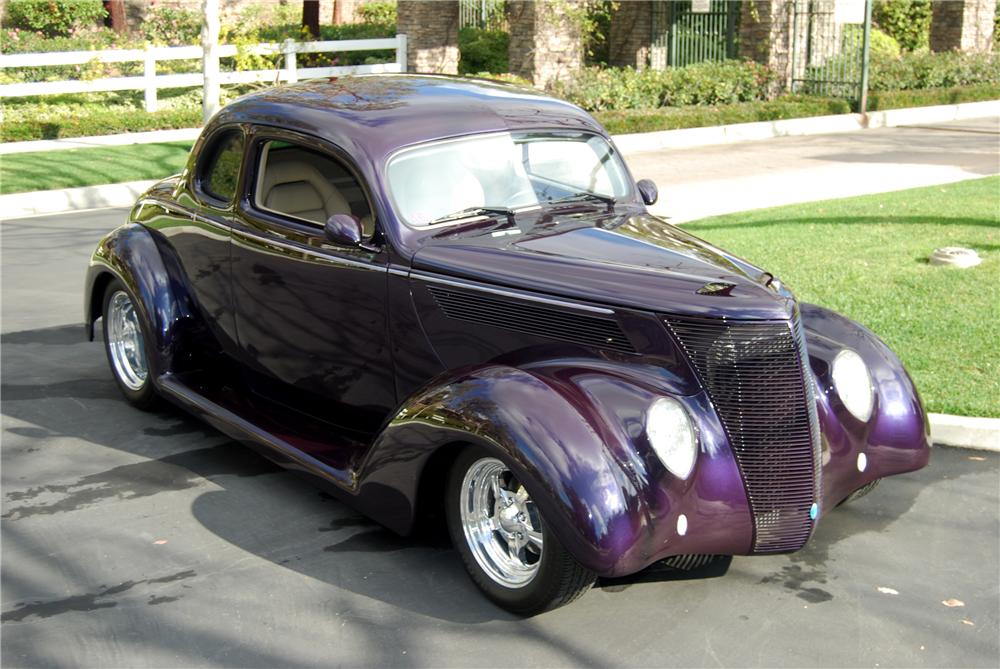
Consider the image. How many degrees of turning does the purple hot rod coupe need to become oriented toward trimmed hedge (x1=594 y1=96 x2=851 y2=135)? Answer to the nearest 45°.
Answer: approximately 135° to its left

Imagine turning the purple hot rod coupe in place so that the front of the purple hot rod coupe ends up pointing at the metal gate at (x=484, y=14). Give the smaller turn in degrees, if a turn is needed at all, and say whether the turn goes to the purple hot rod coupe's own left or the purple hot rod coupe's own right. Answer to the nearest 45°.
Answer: approximately 135° to the purple hot rod coupe's own left

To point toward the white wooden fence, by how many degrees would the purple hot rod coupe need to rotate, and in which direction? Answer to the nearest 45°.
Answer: approximately 135° to its left

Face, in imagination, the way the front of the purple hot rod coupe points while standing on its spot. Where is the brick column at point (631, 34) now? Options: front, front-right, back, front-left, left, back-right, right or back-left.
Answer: back-left

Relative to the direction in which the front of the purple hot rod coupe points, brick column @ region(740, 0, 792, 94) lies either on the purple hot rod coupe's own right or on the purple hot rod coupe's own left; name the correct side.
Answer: on the purple hot rod coupe's own left

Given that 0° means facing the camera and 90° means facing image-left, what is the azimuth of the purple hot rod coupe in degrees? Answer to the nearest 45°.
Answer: approximately 315°

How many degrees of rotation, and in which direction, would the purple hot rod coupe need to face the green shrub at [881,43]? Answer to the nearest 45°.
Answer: approximately 135° to its left

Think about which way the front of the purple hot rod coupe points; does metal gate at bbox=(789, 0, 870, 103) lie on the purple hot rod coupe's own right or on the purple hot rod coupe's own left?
on the purple hot rod coupe's own left

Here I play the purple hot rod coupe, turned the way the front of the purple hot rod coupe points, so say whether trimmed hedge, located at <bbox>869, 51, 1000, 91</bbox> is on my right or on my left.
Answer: on my left
